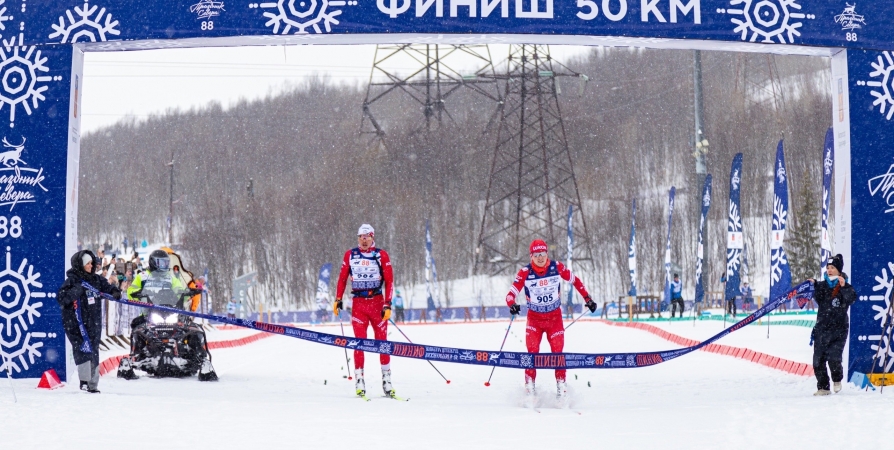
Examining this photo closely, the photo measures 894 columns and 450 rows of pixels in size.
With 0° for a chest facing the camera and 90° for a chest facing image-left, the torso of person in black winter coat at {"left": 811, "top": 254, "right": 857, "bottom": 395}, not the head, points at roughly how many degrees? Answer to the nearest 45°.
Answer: approximately 45°

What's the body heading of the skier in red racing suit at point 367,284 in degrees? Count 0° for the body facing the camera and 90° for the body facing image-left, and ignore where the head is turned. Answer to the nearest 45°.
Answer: approximately 0°

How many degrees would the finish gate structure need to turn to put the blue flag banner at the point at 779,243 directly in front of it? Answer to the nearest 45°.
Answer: approximately 135° to its left

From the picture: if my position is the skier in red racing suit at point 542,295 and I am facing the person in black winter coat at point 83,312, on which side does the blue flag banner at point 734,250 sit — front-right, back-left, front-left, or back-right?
back-right

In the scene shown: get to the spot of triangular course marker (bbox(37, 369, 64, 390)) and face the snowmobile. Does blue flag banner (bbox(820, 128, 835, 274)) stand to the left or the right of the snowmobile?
right

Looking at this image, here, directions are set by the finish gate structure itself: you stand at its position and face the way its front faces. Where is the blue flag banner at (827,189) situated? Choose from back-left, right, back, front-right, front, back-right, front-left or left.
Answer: back-left

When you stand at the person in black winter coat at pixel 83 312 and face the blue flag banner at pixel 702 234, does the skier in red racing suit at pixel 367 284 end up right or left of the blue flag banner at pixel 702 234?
right

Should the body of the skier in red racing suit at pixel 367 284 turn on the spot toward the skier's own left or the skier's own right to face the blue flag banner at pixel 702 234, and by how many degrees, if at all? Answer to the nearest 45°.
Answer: approximately 135° to the skier's own left

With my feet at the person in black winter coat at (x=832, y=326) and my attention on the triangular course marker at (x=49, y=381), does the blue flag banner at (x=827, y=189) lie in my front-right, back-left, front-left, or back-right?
back-right
